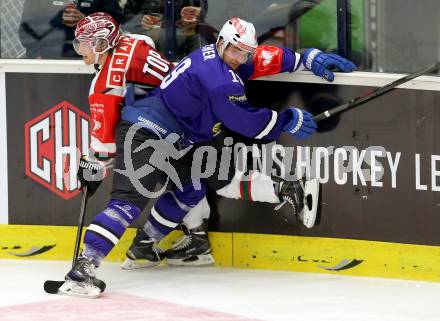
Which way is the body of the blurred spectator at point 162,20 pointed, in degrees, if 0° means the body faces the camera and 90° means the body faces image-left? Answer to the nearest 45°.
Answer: approximately 0°

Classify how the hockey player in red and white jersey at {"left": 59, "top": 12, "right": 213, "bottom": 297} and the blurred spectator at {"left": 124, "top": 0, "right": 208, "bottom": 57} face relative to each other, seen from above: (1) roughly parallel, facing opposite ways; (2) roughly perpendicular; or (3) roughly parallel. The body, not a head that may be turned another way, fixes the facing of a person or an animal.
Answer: roughly perpendicular

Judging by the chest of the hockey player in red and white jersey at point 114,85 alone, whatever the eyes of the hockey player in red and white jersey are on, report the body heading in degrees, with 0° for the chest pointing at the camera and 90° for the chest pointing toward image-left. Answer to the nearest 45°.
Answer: approximately 90°

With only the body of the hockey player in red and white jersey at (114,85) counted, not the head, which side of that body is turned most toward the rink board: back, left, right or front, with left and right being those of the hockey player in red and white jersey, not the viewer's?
back

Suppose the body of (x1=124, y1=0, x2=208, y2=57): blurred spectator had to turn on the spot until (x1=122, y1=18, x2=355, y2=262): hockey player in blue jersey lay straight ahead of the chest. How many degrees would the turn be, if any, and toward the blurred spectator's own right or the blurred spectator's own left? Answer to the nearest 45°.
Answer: approximately 45° to the blurred spectator's own left

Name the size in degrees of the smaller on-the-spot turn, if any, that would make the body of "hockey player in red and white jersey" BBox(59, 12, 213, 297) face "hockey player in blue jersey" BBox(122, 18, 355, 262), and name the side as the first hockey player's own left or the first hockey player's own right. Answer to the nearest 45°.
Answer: approximately 180°

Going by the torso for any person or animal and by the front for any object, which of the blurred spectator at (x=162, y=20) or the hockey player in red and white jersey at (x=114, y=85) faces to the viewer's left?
the hockey player in red and white jersey

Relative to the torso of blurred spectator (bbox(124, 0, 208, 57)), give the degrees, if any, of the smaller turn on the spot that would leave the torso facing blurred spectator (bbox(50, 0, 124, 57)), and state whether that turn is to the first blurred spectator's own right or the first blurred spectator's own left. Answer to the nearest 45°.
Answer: approximately 90° to the first blurred spectator's own right
